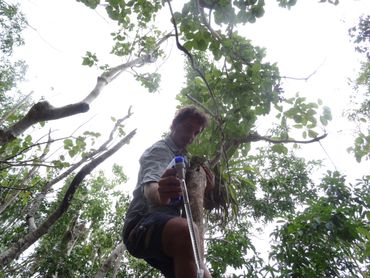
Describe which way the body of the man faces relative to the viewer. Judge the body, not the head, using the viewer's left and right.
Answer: facing the viewer and to the right of the viewer
